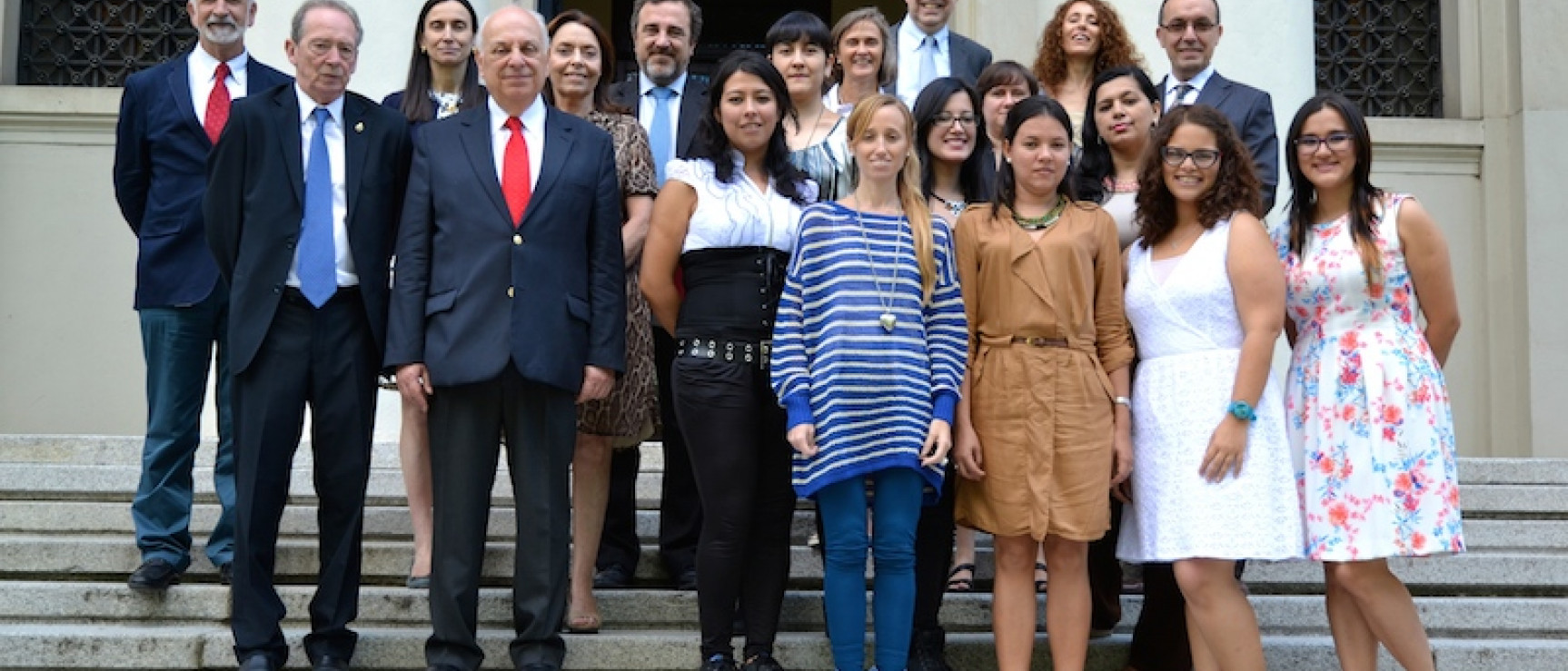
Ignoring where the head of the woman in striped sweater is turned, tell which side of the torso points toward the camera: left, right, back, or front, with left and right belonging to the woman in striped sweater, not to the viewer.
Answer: front

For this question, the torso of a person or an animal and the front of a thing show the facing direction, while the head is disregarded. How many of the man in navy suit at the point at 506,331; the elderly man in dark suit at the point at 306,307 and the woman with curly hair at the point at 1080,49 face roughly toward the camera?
3

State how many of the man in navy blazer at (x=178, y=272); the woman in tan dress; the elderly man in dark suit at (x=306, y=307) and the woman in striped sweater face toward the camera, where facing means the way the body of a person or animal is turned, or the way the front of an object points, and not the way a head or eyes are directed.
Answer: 4

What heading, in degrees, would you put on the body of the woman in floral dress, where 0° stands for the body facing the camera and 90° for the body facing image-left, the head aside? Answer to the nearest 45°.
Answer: approximately 45°

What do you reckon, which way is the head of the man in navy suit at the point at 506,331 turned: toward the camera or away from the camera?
toward the camera

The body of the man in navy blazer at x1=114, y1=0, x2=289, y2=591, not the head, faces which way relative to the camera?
toward the camera

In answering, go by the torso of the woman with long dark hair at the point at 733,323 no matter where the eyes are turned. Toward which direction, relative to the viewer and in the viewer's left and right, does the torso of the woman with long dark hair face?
facing the viewer and to the right of the viewer

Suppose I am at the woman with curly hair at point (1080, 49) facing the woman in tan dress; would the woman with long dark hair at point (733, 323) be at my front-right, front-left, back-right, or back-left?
front-right

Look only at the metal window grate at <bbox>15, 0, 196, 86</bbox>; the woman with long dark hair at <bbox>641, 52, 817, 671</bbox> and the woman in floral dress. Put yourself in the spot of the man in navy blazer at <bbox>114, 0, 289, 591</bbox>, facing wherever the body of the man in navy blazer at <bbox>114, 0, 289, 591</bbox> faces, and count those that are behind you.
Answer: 1

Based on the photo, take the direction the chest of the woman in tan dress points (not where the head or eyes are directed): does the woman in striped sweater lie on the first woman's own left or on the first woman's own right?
on the first woman's own right

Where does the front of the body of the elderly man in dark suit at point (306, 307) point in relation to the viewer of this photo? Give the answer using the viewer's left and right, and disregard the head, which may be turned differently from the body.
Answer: facing the viewer
